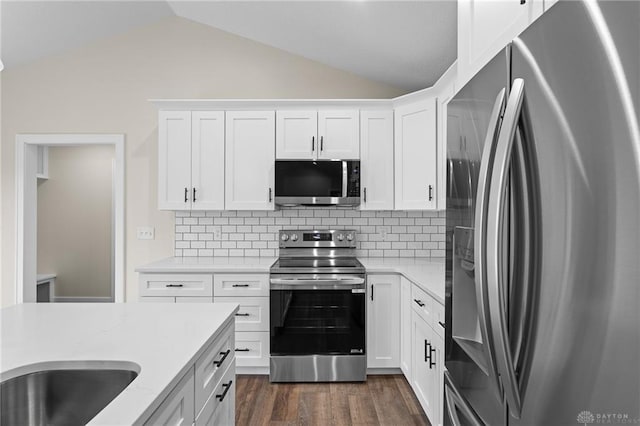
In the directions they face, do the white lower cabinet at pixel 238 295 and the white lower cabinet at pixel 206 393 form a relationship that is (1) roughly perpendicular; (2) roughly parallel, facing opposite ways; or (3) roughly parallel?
roughly perpendicular

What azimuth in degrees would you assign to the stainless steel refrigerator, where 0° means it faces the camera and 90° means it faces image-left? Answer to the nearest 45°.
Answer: approximately 45°

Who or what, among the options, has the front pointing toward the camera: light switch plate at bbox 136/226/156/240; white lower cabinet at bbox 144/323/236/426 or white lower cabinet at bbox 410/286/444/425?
the light switch plate

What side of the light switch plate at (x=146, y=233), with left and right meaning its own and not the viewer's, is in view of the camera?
front

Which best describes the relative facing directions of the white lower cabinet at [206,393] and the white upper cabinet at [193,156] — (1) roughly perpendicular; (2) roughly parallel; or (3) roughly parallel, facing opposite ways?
roughly perpendicular

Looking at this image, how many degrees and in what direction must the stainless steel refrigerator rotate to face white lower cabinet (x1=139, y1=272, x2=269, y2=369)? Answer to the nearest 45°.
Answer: approximately 90° to its right

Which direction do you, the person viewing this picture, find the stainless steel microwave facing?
facing the viewer

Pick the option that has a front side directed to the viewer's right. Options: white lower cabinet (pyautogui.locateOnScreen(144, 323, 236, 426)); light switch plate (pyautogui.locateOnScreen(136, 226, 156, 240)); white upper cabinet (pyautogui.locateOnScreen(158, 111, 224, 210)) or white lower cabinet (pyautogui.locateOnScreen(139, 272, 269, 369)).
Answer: white lower cabinet (pyautogui.locateOnScreen(144, 323, 236, 426))

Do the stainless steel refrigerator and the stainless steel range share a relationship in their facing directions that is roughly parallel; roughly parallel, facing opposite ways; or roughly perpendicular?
roughly perpendicular
